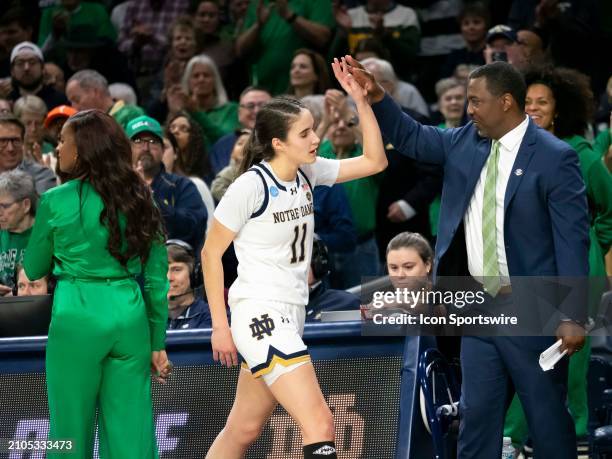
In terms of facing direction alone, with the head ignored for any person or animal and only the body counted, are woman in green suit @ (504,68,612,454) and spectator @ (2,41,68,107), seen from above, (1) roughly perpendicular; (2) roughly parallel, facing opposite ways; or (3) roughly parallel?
roughly perpendicular

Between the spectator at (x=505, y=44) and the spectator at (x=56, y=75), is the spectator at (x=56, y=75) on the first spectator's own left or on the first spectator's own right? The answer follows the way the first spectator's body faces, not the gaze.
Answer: on the first spectator's own right

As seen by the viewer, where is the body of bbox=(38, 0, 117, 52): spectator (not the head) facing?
toward the camera

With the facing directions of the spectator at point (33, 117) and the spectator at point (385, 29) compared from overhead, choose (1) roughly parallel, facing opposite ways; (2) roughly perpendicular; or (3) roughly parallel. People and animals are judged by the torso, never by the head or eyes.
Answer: roughly parallel

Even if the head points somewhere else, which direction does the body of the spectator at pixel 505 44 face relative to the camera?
toward the camera

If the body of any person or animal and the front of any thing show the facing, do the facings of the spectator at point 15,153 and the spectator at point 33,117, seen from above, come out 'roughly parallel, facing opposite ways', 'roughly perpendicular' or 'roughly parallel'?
roughly parallel

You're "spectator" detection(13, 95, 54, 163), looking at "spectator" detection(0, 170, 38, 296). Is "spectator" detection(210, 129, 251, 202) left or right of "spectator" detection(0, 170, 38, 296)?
left

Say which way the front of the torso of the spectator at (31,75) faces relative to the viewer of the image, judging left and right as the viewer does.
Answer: facing the viewer

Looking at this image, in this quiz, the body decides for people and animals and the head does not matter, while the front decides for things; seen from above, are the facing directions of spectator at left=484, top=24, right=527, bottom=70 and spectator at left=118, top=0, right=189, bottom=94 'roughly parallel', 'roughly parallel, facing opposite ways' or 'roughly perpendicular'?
roughly parallel

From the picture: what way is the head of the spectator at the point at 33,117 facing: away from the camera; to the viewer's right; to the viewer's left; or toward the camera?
toward the camera

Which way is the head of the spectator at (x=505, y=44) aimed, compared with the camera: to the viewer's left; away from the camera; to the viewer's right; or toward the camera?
toward the camera

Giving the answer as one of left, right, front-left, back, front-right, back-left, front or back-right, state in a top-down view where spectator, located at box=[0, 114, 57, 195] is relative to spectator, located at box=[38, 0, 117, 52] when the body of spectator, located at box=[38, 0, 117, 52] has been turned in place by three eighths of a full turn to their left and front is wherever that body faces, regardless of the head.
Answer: back-right

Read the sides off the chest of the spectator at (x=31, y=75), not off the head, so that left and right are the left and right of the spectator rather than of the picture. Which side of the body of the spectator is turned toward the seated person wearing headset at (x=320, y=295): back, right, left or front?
front

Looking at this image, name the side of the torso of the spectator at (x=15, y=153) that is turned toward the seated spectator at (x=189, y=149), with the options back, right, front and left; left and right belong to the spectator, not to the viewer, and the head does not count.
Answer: left

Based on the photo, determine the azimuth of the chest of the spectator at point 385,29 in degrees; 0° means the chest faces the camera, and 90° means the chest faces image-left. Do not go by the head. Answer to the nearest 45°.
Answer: approximately 0°

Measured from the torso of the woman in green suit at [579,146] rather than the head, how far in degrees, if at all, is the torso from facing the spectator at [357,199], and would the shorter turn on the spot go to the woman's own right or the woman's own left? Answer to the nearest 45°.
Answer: approximately 90° to the woman's own right

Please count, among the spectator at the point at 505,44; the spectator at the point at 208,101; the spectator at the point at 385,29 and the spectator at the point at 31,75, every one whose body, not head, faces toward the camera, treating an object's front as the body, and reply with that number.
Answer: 4

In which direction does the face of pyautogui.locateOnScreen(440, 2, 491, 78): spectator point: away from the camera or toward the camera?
toward the camera

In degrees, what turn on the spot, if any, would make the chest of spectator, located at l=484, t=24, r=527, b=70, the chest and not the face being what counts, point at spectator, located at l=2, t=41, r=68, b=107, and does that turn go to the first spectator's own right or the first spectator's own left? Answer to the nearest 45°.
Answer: approximately 90° to the first spectator's own right
